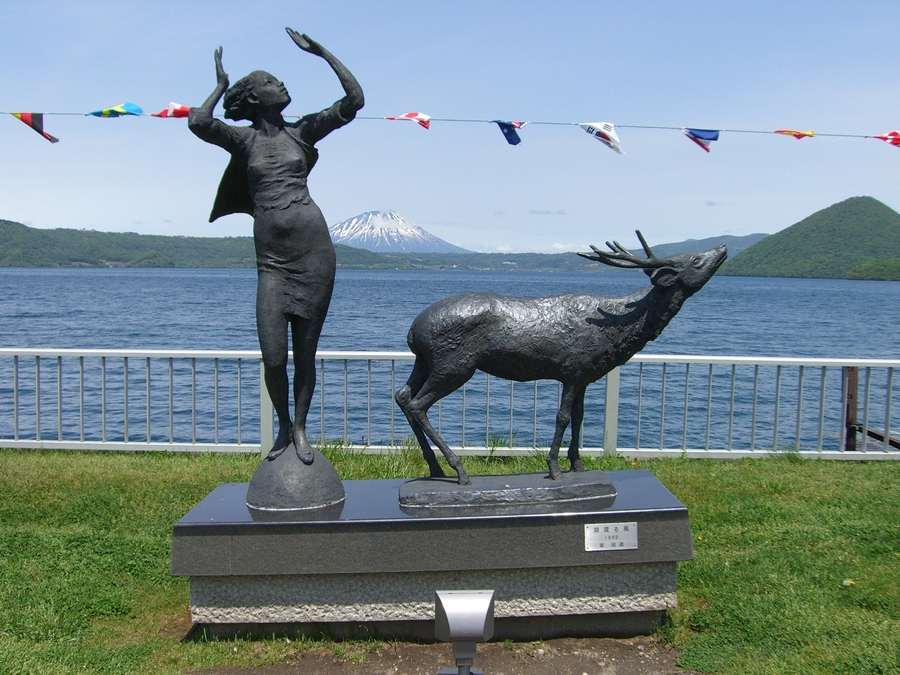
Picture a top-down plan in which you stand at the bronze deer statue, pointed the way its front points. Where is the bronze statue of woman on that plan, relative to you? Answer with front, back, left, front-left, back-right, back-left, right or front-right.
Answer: back

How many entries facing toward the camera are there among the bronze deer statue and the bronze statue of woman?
1

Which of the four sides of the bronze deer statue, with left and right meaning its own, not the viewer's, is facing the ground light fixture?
right

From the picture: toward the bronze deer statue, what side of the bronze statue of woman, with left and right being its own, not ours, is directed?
left

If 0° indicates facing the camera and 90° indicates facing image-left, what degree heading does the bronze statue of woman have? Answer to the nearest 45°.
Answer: approximately 0°

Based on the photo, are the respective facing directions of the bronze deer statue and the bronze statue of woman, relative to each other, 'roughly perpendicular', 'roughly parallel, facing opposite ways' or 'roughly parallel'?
roughly perpendicular

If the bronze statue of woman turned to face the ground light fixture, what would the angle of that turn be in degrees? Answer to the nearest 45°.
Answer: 0° — it already faces it

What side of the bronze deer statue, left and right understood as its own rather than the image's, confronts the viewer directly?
right
